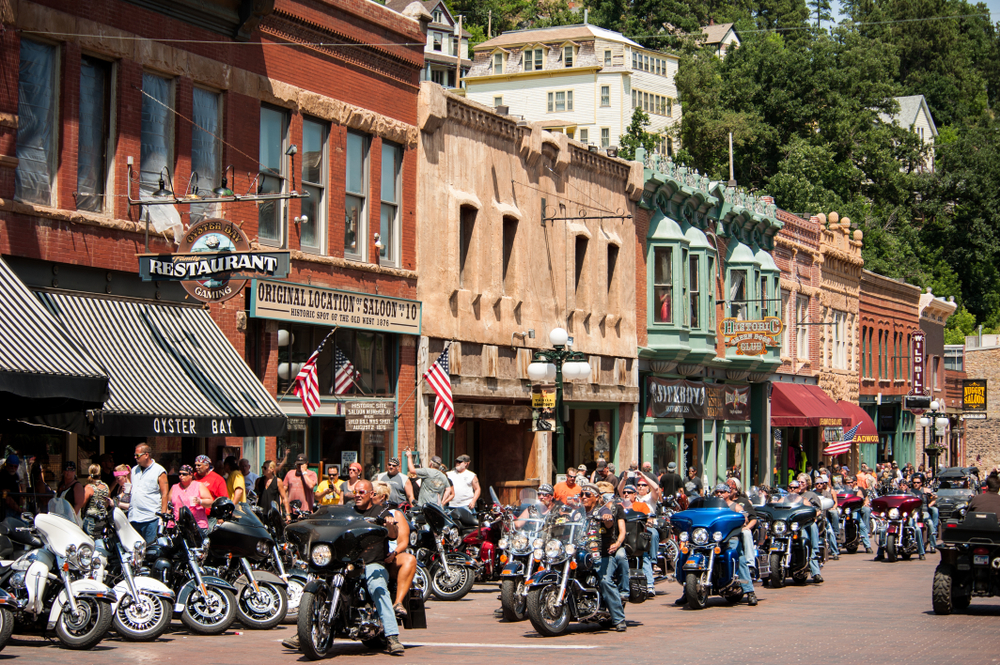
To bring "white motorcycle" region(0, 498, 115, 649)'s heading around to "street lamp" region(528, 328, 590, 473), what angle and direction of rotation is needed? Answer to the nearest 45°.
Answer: approximately 90° to its left

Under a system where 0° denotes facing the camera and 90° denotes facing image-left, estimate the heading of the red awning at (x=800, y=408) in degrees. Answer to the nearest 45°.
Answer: approximately 315°

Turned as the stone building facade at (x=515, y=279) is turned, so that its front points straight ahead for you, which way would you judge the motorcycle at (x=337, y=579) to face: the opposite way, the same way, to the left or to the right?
to the right

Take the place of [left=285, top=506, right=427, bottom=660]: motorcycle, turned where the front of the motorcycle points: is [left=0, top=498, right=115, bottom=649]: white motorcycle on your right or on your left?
on your right

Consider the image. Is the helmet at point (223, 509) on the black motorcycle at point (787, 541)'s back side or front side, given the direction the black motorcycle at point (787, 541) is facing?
on the front side

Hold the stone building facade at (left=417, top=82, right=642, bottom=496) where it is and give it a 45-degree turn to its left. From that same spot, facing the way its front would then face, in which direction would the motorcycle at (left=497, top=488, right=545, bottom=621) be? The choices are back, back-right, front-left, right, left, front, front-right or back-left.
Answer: right

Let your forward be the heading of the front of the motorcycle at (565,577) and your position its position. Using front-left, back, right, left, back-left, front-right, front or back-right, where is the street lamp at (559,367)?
back-right

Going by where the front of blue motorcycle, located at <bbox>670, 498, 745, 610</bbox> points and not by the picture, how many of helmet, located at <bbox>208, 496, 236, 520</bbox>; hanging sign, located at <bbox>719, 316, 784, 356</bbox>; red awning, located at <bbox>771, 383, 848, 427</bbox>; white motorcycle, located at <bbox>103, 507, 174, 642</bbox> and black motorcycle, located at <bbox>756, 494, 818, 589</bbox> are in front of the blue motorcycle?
2

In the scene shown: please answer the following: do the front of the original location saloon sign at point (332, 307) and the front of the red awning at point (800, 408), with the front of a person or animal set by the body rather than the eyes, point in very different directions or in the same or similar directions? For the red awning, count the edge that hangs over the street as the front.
same or similar directions

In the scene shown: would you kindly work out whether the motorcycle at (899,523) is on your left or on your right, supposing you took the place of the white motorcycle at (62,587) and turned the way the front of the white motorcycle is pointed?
on your left

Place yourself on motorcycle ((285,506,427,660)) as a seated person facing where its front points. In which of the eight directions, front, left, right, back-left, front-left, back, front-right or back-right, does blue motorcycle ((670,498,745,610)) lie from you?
back

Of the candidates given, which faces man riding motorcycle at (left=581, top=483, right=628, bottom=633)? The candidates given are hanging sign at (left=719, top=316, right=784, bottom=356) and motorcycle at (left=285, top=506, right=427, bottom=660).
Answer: the hanging sign

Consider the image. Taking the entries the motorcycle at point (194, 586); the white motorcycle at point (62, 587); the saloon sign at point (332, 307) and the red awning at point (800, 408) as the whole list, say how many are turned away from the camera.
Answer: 0

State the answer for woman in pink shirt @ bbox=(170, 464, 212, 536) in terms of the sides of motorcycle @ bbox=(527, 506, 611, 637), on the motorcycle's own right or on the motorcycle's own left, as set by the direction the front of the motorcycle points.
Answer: on the motorcycle's own right

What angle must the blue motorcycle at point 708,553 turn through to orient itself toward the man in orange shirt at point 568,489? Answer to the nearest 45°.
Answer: approximately 90° to its right
